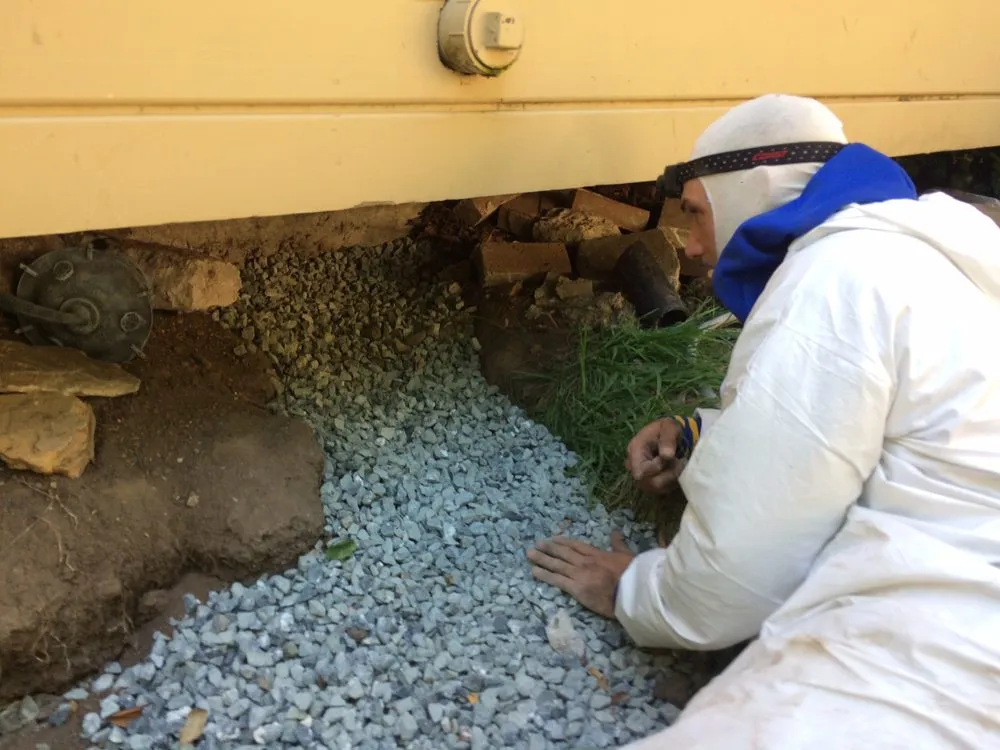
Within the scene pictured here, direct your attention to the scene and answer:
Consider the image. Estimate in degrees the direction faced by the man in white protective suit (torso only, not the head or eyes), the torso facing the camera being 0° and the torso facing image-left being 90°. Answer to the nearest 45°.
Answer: approximately 90°

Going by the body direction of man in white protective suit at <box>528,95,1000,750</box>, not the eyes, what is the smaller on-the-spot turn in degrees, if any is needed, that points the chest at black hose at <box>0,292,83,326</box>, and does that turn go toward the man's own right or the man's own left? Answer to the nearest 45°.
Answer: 0° — they already face it

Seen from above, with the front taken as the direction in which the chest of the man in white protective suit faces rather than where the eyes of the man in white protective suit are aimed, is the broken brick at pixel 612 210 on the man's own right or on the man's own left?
on the man's own right

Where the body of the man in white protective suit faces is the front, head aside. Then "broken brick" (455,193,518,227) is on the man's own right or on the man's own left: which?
on the man's own right

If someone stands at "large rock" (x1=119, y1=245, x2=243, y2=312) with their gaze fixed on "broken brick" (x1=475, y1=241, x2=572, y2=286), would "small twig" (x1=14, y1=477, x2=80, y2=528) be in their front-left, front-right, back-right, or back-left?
back-right
